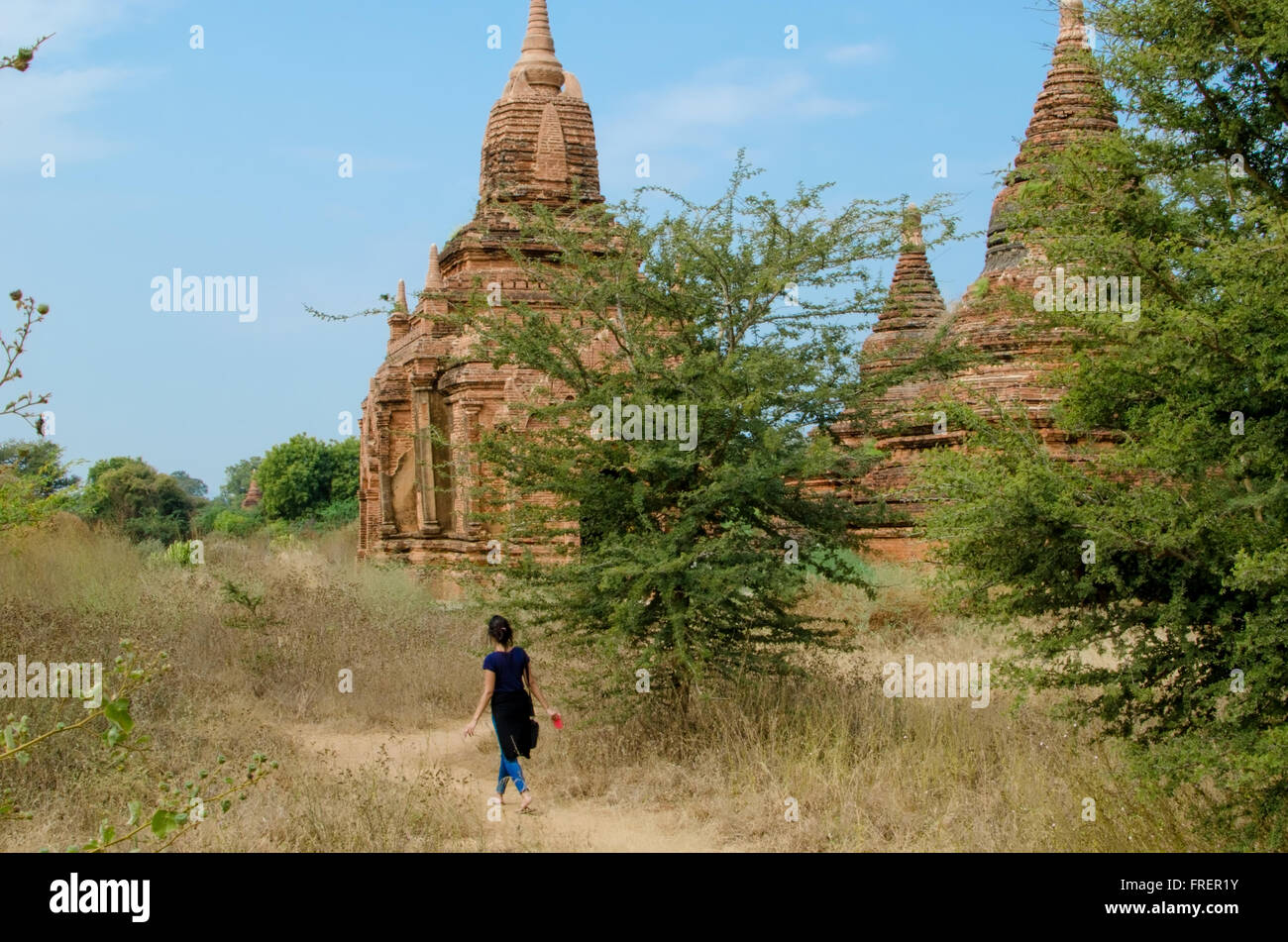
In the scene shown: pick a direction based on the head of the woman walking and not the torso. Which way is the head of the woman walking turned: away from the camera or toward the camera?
away from the camera

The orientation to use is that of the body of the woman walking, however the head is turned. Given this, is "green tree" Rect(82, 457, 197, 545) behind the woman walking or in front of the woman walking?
in front

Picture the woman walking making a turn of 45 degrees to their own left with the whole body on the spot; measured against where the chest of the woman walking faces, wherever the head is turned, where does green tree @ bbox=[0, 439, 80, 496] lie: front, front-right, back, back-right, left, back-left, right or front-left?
front

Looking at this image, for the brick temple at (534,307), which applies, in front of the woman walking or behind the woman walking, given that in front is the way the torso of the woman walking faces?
in front

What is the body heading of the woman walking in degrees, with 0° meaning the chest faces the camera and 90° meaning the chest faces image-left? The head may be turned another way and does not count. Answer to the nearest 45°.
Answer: approximately 180°
